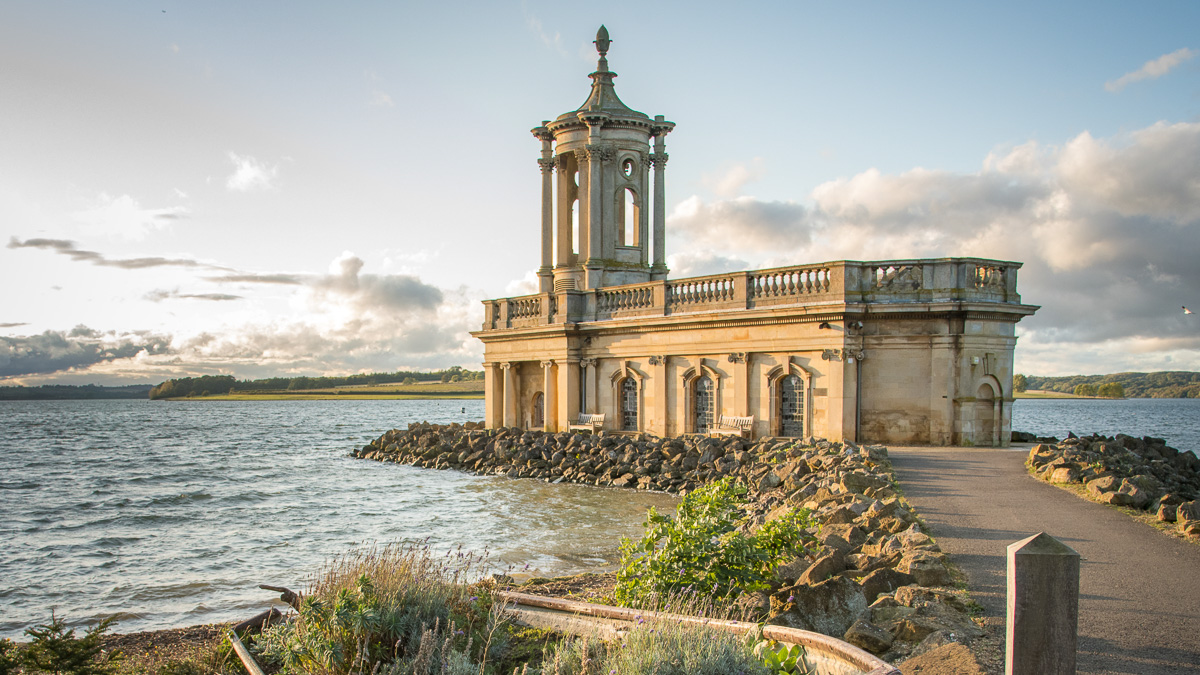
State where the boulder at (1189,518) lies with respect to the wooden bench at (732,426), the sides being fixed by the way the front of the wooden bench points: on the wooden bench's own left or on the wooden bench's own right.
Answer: on the wooden bench's own left

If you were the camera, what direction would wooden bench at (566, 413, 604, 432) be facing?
facing the viewer and to the left of the viewer

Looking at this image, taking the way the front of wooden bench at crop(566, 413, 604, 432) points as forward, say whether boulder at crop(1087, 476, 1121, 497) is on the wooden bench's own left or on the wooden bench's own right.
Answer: on the wooden bench's own left

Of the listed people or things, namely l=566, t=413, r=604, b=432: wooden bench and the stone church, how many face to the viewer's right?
0

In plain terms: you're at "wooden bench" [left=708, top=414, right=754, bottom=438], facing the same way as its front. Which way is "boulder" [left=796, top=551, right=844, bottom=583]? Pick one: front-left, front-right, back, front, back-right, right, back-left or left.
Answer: front-left

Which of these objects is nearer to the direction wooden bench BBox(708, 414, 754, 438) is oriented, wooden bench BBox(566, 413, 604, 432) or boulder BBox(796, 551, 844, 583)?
the boulder

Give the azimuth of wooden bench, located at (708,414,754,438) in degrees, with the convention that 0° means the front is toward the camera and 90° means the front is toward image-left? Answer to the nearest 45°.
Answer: approximately 45°

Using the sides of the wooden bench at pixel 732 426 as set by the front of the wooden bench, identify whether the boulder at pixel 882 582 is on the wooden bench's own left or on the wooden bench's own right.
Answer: on the wooden bench's own left

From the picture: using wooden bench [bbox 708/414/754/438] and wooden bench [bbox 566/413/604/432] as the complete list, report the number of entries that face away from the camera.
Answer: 0

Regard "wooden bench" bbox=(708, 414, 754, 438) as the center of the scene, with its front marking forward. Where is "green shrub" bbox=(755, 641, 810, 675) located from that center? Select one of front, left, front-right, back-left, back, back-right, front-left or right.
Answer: front-left
